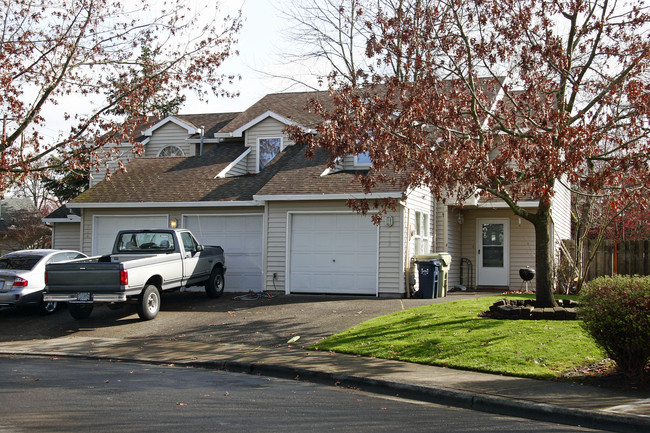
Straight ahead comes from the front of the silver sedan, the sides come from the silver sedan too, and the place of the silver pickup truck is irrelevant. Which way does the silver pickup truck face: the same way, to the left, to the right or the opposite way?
the same way

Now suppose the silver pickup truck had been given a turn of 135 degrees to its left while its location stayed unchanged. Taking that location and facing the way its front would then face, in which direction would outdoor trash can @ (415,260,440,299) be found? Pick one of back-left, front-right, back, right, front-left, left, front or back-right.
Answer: back

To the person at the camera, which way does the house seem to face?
facing the viewer

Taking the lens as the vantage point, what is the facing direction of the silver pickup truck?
facing away from the viewer and to the right of the viewer

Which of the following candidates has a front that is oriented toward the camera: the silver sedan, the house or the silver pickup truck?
the house

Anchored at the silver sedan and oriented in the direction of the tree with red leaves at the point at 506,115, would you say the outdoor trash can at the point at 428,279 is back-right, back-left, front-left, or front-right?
front-left

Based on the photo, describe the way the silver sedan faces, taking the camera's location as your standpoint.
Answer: facing away from the viewer and to the right of the viewer

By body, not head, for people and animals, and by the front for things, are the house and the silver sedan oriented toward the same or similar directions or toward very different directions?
very different directions

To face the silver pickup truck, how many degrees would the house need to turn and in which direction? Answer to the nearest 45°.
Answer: approximately 45° to its right

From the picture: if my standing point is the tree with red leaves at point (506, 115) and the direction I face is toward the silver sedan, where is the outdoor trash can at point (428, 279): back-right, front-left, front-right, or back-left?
front-right

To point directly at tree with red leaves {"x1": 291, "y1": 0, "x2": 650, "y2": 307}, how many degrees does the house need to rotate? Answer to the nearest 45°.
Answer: approximately 45° to its left

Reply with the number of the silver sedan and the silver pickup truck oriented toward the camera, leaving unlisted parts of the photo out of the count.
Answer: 0

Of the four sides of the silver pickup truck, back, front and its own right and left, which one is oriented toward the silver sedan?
left

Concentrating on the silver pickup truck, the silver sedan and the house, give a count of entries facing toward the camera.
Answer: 1

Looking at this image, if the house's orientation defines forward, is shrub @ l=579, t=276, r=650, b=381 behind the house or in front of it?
in front

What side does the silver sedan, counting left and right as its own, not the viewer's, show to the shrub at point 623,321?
right

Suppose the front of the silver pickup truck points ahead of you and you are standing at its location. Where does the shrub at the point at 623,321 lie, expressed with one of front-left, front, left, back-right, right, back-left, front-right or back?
right

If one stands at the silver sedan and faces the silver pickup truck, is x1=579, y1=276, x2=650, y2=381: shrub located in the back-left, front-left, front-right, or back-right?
front-right

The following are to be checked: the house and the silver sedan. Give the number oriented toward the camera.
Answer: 1
